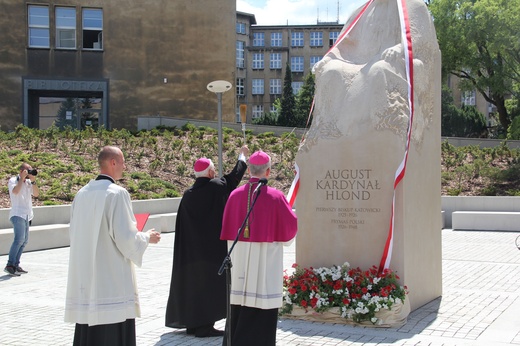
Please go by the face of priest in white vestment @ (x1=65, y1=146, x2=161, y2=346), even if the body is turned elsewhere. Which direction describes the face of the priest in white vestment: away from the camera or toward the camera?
away from the camera

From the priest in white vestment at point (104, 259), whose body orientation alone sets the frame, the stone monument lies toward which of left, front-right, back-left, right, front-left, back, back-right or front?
front

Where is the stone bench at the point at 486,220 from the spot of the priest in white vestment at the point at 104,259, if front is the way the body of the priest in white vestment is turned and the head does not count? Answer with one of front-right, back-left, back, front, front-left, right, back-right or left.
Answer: front

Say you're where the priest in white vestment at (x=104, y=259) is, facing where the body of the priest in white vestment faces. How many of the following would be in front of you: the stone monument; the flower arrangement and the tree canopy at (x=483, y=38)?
3

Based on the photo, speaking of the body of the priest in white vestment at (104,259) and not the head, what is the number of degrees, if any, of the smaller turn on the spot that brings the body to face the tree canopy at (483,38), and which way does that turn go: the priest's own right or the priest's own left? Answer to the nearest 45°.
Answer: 0° — they already face it

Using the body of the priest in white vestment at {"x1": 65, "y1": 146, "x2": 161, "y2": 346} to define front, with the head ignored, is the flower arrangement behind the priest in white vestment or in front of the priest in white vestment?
in front

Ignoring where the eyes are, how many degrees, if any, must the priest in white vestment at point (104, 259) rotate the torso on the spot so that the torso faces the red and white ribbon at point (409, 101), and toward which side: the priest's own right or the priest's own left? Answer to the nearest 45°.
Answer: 0° — they already face it

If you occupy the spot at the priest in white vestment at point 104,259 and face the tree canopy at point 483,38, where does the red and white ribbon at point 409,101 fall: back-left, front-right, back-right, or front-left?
front-right

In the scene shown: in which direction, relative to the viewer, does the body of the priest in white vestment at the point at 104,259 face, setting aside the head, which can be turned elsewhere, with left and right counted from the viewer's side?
facing away from the viewer and to the right of the viewer

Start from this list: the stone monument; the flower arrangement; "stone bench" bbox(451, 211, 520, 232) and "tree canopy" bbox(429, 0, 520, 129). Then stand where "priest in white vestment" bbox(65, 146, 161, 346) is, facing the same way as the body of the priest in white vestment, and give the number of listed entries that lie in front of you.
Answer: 4
